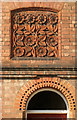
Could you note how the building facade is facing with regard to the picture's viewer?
facing the viewer
